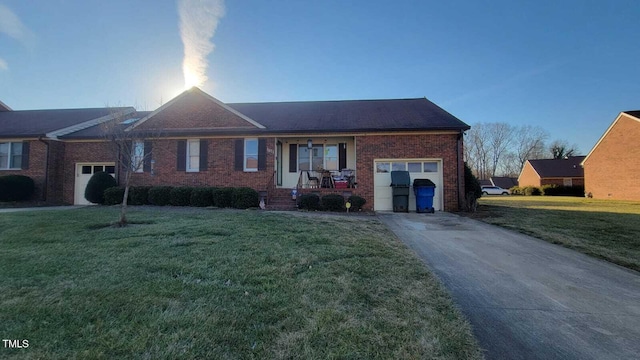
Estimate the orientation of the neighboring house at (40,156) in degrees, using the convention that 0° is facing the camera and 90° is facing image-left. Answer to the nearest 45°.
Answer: approximately 0°

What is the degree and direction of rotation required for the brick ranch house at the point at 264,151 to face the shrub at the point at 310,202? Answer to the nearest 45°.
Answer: approximately 45° to its left

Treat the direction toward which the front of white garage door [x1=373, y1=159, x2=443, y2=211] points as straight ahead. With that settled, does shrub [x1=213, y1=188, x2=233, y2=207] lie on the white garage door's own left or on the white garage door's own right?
on the white garage door's own right

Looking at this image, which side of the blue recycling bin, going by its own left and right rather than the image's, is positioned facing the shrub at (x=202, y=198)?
right

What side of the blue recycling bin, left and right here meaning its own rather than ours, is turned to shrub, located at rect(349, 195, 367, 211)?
right

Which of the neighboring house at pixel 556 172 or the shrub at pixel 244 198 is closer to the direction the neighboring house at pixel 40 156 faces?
the shrub

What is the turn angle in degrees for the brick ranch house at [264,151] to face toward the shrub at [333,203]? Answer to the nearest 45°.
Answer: approximately 45° to its left

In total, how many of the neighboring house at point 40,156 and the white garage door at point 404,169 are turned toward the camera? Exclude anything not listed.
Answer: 2

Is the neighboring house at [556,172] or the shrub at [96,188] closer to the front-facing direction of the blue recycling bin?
the shrub

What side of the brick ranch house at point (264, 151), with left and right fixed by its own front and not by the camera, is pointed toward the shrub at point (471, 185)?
left
